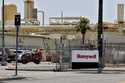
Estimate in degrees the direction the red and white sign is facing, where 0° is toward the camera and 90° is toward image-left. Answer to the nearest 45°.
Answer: approximately 0°
